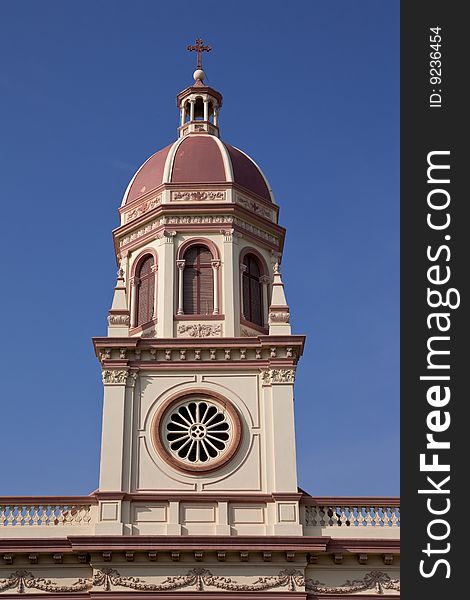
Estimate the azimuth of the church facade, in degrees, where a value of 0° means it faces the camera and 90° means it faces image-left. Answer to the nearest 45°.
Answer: approximately 0°
